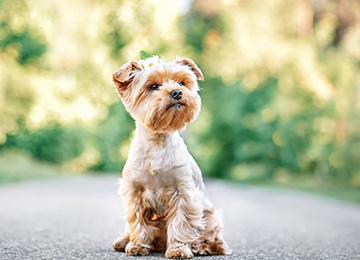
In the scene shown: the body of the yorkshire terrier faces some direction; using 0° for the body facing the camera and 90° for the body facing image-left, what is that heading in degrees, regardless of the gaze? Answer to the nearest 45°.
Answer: approximately 0°
